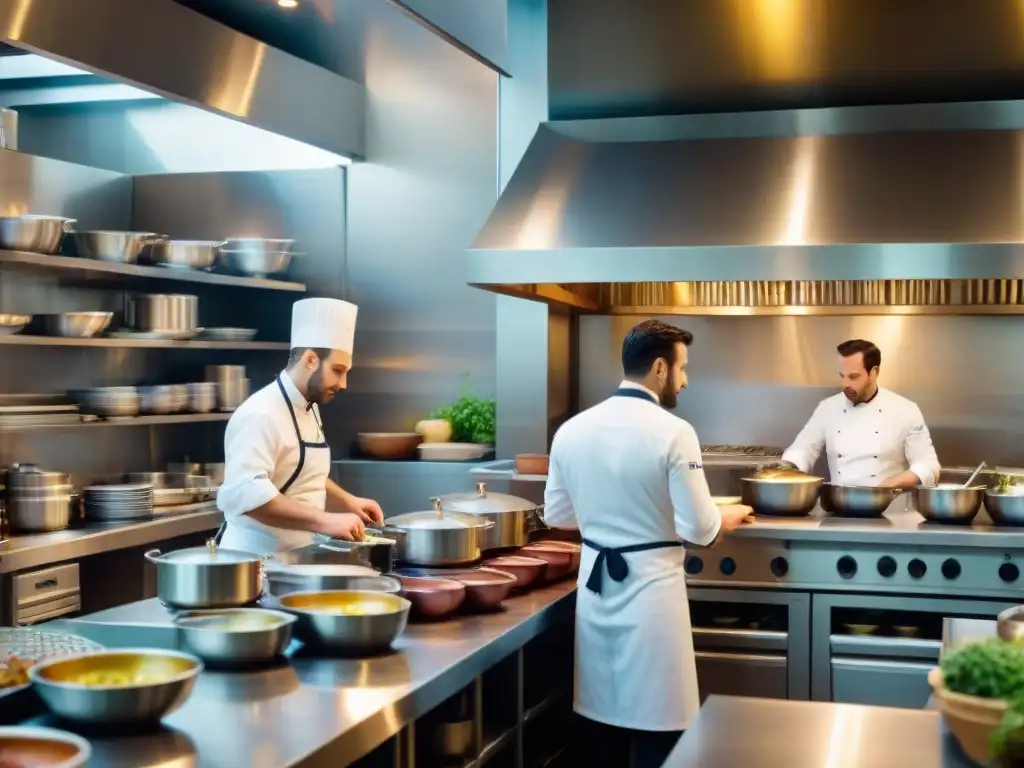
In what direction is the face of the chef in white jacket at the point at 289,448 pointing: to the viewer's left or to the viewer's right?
to the viewer's right

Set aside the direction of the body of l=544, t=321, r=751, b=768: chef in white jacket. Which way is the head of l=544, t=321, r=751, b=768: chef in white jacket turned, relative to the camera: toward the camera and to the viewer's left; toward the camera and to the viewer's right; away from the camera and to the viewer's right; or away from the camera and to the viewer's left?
away from the camera and to the viewer's right

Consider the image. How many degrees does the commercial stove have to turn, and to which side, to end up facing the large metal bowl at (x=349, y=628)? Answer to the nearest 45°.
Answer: approximately 45° to its right

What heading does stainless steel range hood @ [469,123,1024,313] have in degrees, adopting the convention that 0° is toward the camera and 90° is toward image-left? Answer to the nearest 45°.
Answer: approximately 0°

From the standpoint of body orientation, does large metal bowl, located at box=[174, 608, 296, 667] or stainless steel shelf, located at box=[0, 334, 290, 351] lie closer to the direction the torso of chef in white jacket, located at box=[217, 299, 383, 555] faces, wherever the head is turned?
the large metal bowl

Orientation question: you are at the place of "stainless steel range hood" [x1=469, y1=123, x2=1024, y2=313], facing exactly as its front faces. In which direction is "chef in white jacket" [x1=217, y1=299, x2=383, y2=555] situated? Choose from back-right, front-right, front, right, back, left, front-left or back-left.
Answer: front-right

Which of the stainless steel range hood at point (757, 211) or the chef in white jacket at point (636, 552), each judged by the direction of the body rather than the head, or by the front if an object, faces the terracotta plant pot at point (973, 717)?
the stainless steel range hood

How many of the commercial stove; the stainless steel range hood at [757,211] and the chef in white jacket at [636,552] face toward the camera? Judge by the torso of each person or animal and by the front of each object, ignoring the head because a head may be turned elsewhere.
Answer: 2

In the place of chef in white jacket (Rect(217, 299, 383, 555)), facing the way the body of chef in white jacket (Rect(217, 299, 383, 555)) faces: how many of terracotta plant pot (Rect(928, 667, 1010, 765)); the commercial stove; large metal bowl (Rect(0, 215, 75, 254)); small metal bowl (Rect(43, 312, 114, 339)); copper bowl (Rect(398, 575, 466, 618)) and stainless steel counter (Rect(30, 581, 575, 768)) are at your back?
2

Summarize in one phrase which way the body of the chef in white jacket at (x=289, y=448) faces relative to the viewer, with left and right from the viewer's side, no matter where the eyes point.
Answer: facing the viewer and to the right of the viewer

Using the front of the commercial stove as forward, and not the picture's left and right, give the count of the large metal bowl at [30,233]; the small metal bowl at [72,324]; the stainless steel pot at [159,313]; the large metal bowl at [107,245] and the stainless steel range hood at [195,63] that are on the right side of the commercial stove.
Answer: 5

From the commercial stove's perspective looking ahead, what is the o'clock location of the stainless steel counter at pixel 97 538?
The stainless steel counter is roughly at 3 o'clock from the commercial stove.

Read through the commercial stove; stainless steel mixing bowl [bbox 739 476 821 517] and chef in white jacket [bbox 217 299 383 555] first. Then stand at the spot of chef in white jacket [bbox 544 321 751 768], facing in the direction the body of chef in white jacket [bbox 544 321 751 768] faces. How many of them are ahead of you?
2

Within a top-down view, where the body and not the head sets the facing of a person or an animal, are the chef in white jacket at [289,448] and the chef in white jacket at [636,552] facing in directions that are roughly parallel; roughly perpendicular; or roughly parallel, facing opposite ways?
roughly perpendicular

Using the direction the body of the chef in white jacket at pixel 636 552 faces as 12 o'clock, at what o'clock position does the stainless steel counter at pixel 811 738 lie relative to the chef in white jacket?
The stainless steel counter is roughly at 4 o'clock from the chef in white jacket.
